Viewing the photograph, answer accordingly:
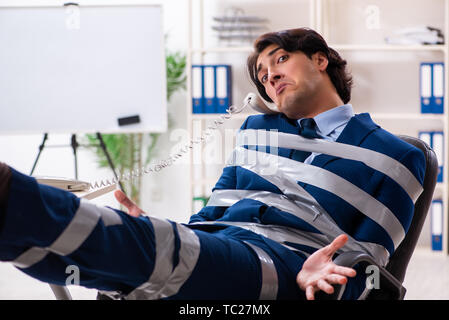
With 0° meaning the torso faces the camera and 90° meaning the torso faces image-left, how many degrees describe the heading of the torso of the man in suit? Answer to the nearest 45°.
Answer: approximately 45°

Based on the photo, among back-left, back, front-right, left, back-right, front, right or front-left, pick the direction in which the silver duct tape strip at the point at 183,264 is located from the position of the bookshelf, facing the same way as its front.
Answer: front

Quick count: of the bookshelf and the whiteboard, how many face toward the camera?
2

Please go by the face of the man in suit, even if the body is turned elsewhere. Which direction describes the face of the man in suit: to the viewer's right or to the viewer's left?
to the viewer's left

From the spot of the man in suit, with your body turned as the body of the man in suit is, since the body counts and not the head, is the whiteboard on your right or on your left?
on your right

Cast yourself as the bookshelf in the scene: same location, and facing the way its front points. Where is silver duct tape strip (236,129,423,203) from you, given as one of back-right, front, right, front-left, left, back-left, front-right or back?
front

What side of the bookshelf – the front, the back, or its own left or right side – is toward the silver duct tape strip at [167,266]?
front

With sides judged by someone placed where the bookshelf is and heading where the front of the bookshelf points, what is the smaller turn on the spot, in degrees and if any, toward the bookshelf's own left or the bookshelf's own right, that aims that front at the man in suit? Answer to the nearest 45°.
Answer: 0° — it already faces them

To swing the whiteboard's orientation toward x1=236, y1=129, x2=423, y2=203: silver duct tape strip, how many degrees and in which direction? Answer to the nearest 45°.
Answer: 0° — it already faces it

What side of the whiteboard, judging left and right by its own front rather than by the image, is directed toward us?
front

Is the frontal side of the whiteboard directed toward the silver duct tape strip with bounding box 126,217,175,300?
yes

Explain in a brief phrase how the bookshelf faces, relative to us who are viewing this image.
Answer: facing the viewer

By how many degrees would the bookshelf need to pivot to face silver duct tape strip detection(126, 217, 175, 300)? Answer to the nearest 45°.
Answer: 0° — it already faces it

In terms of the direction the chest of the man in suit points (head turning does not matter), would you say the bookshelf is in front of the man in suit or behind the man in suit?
behind

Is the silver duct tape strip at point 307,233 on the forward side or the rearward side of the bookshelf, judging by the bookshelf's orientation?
on the forward side
